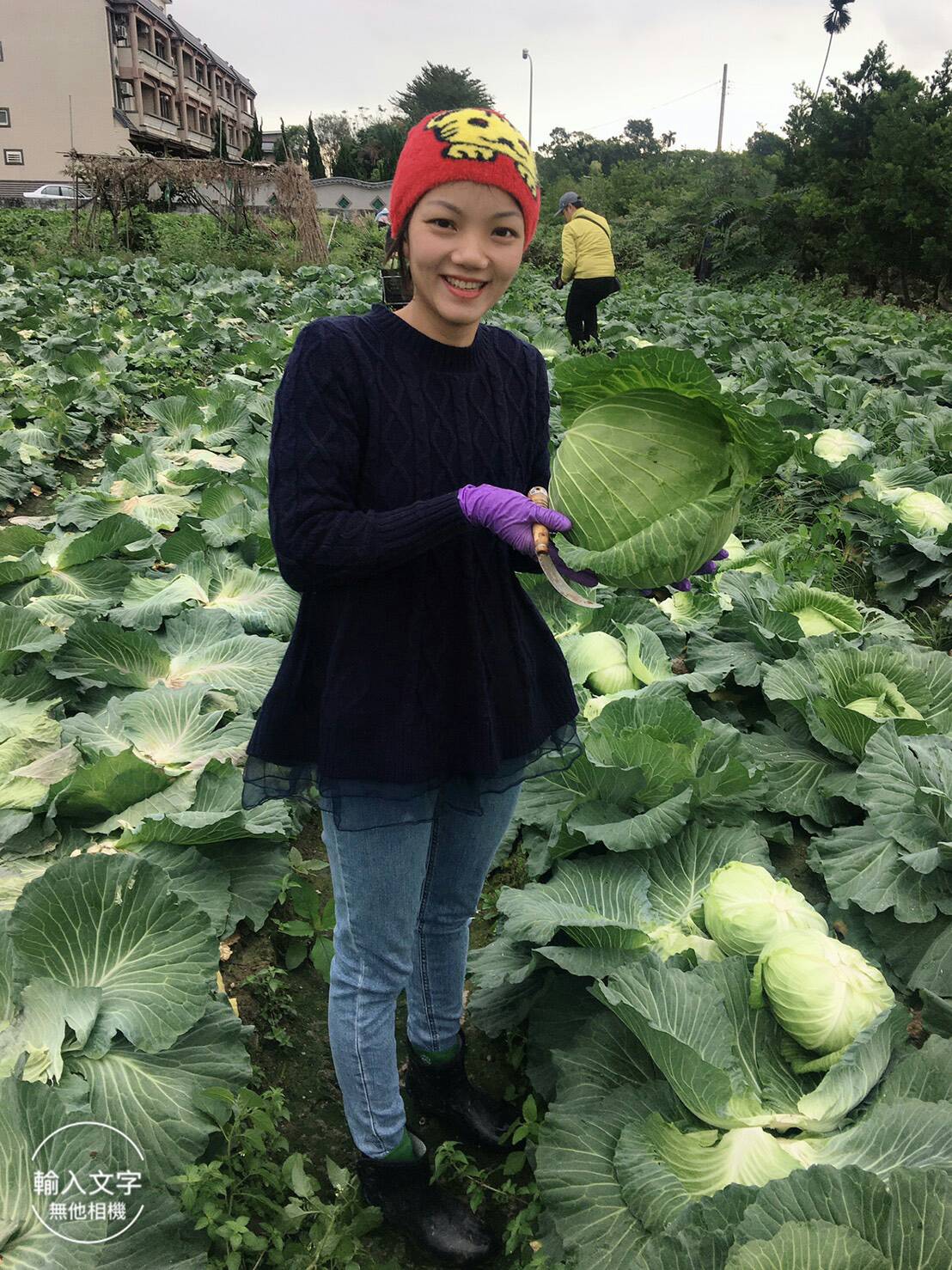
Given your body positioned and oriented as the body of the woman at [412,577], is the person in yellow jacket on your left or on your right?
on your left

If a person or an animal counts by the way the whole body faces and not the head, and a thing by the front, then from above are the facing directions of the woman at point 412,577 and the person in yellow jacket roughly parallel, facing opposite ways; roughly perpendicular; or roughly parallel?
roughly parallel, facing opposite ways

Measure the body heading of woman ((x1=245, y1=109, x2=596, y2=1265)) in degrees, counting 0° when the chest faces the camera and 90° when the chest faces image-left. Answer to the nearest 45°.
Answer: approximately 315°

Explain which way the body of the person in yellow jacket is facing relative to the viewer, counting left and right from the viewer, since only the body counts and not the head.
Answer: facing away from the viewer and to the left of the viewer

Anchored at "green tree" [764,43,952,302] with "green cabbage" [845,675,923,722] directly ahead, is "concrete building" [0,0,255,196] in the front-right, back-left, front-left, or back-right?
back-right

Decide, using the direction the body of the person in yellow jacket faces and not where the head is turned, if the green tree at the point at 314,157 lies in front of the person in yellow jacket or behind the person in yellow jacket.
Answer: in front

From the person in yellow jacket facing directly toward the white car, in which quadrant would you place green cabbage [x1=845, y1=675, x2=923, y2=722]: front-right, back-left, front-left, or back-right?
back-left

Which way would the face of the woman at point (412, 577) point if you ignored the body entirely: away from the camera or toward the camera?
toward the camera

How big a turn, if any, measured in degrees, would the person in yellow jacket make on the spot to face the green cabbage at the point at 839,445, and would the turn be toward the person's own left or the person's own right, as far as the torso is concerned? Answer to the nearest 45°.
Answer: approximately 135° to the person's own left

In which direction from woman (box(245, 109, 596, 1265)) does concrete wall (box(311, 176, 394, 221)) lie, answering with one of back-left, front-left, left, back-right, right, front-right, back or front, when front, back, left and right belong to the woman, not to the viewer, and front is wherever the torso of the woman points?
back-left

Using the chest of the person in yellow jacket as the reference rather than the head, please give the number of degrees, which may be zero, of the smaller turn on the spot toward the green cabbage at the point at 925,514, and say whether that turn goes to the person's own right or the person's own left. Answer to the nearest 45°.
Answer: approximately 135° to the person's own left

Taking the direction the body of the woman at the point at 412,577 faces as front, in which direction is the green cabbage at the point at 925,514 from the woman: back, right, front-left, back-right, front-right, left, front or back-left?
left

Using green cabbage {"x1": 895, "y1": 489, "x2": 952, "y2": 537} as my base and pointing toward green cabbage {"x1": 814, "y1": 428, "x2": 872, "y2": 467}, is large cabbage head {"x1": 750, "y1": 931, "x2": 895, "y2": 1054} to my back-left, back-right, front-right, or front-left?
back-left
